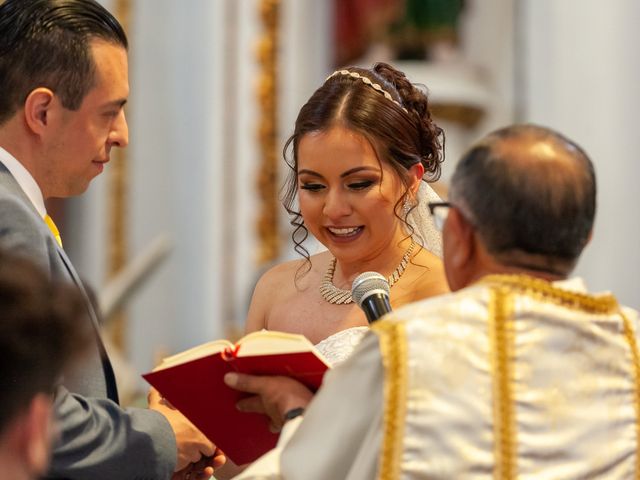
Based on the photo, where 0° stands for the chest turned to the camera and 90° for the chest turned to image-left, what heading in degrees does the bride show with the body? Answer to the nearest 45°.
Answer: approximately 45°

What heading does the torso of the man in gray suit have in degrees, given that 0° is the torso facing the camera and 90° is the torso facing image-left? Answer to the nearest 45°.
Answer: approximately 270°

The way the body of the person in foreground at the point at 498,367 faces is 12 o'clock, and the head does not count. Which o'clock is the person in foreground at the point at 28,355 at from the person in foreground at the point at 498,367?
the person in foreground at the point at 28,355 is roughly at 9 o'clock from the person in foreground at the point at 498,367.

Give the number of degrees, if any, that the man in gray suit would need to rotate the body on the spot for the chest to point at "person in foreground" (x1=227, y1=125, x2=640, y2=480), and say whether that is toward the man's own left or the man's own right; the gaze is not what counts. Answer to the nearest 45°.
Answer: approximately 45° to the man's own right

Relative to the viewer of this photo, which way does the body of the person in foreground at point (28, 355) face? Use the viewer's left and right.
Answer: facing away from the viewer and to the right of the viewer

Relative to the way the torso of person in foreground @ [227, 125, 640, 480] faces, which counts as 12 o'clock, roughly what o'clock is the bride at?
The bride is roughly at 1 o'clock from the person in foreground.

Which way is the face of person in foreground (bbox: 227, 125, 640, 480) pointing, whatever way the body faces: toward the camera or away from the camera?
away from the camera

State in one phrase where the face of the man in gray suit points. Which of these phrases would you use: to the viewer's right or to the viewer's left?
to the viewer's right

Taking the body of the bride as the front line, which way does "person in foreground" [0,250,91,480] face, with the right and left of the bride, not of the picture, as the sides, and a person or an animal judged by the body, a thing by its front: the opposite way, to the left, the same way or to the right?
the opposite way
